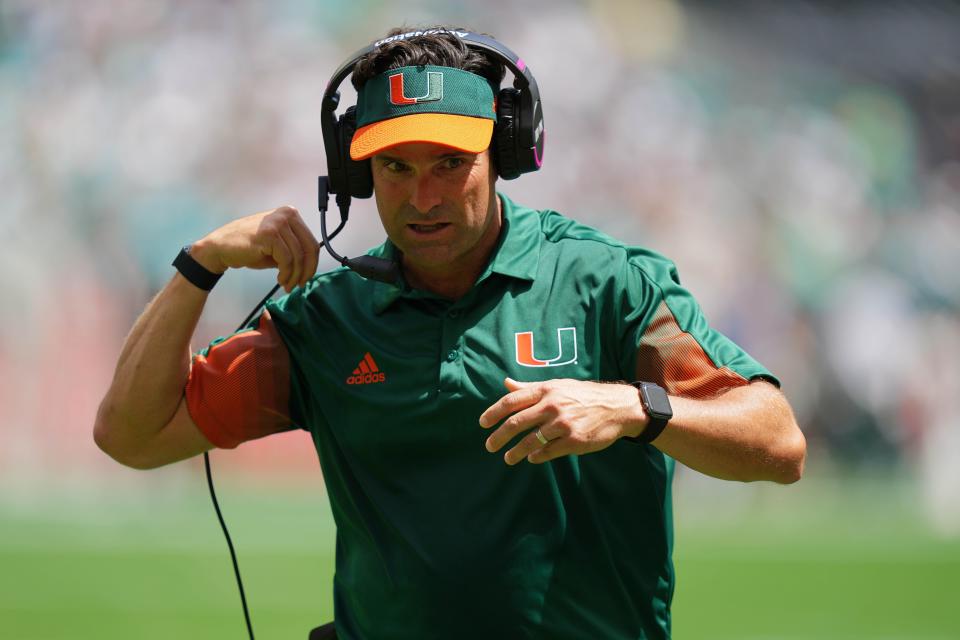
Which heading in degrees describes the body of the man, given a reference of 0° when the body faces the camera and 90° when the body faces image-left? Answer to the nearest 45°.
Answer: approximately 0°
